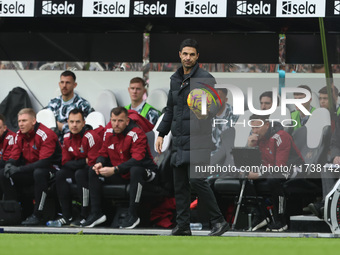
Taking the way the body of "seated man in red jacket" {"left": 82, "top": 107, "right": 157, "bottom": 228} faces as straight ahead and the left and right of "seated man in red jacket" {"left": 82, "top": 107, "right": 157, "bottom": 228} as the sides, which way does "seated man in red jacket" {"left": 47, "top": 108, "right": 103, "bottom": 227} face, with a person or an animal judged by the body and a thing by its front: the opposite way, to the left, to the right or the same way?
the same way

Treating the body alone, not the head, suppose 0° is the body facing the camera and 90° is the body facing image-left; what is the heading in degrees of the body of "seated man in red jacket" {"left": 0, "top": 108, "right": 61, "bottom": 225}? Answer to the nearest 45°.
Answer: approximately 45°

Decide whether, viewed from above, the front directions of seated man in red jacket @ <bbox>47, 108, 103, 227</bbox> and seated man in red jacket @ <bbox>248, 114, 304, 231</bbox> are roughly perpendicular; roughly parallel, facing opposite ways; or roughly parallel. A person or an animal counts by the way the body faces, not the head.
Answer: roughly parallel

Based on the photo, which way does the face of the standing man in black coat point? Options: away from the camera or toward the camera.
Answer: toward the camera

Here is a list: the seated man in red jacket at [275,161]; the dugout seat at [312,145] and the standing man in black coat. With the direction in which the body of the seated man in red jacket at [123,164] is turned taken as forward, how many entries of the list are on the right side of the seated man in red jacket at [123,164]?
0

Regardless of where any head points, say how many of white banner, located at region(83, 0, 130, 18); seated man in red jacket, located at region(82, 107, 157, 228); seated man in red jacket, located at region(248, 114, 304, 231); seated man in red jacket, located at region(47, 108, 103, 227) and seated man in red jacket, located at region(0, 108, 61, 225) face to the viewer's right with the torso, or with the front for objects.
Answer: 0

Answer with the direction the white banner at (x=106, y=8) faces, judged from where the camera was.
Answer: facing the viewer

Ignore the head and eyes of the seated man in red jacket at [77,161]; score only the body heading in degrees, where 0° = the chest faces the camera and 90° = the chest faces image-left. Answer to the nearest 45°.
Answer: approximately 45°

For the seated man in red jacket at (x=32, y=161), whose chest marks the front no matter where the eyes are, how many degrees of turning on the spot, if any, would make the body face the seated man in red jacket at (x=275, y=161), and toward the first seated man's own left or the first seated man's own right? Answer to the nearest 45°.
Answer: approximately 90° to the first seated man's own left

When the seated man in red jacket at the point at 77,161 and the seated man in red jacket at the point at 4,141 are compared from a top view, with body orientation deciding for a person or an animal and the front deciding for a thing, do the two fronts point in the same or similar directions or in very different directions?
same or similar directions

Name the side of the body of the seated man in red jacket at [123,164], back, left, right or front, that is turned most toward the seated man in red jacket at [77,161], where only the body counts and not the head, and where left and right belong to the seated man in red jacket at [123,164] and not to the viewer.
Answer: right

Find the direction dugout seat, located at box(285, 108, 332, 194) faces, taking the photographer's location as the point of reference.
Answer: facing the viewer and to the left of the viewer

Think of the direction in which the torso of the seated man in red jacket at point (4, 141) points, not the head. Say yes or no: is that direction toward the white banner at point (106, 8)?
no

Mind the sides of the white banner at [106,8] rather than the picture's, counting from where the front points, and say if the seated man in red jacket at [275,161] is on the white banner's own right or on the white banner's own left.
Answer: on the white banner's own left

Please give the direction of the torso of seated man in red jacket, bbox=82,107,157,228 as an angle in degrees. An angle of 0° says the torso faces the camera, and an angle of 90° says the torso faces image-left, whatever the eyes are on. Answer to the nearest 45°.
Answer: approximately 45°

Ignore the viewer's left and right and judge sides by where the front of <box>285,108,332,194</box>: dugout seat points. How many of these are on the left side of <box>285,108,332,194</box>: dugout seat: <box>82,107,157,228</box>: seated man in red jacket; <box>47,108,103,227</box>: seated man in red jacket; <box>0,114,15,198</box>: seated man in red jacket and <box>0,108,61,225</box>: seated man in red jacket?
0

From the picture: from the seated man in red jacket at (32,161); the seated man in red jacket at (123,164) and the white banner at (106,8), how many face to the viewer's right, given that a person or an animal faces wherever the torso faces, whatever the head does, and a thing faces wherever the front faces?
0

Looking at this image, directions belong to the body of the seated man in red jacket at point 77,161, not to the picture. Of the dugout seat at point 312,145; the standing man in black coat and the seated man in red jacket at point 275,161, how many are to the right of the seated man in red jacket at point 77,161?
0

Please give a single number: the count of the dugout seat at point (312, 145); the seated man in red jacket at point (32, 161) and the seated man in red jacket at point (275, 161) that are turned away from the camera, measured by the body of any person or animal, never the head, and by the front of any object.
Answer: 0

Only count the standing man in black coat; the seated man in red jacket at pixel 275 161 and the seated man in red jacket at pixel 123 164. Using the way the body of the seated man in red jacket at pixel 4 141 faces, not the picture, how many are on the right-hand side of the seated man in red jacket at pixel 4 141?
0
